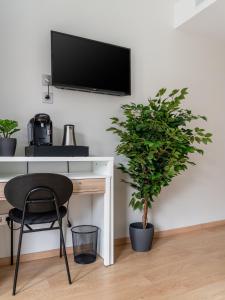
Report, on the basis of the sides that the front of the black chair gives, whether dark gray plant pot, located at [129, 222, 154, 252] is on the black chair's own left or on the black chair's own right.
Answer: on the black chair's own right

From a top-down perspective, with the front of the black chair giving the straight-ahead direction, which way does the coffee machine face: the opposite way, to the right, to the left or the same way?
the opposite way

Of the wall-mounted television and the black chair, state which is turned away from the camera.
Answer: the black chair

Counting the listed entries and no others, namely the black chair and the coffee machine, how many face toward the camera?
1

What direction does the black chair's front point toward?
away from the camera

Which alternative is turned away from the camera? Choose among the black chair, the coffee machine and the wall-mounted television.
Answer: the black chair

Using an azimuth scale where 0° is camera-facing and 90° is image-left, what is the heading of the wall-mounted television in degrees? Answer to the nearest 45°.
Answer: approximately 315°
